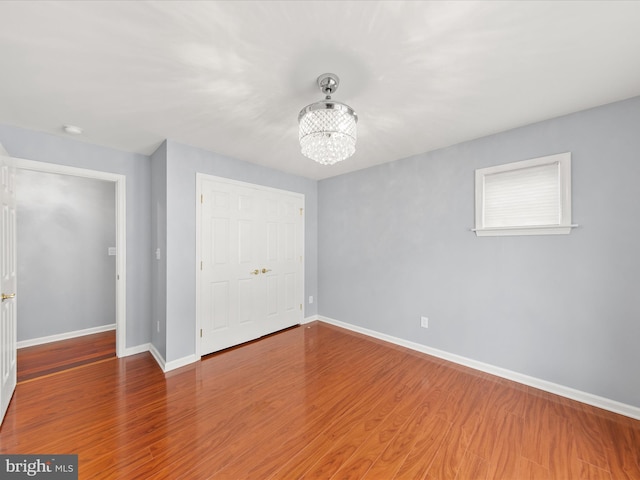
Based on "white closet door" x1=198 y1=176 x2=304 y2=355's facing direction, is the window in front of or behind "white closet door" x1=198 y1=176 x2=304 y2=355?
in front

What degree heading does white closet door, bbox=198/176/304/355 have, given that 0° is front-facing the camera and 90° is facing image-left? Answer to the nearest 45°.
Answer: approximately 315°

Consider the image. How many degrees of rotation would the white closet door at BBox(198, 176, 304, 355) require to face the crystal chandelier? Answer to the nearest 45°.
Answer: approximately 45° to its right

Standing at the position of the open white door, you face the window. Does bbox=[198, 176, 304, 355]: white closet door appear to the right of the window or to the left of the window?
left

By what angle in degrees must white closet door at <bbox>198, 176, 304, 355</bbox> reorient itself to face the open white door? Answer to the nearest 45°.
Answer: approximately 90° to its right

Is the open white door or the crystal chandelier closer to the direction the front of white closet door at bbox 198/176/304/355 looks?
the crystal chandelier
